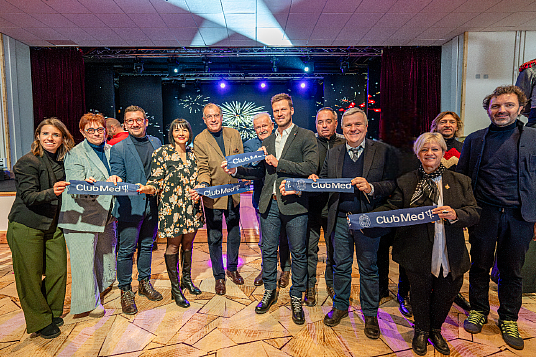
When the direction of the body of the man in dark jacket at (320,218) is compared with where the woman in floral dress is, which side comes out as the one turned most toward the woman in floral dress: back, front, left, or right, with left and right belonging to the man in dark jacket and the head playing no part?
right

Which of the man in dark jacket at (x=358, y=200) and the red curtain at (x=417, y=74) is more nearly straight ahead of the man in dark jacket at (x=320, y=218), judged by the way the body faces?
the man in dark jacket at (x=358, y=200)

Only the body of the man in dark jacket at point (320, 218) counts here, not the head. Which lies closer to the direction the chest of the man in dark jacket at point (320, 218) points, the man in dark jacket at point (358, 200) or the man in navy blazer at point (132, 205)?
the man in dark jacket at point (358, 200)

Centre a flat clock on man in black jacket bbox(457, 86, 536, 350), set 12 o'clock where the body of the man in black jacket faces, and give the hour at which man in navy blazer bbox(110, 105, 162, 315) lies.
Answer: The man in navy blazer is roughly at 2 o'clock from the man in black jacket.

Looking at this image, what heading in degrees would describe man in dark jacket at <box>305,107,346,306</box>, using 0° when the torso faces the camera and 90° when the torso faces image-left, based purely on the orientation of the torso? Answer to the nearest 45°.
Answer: approximately 0°

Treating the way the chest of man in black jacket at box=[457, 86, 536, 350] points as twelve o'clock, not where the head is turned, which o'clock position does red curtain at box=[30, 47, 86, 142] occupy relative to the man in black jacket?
The red curtain is roughly at 3 o'clock from the man in black jacket.

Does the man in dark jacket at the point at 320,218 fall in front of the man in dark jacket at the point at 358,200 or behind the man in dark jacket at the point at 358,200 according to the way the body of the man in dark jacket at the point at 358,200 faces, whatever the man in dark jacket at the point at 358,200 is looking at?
behind
